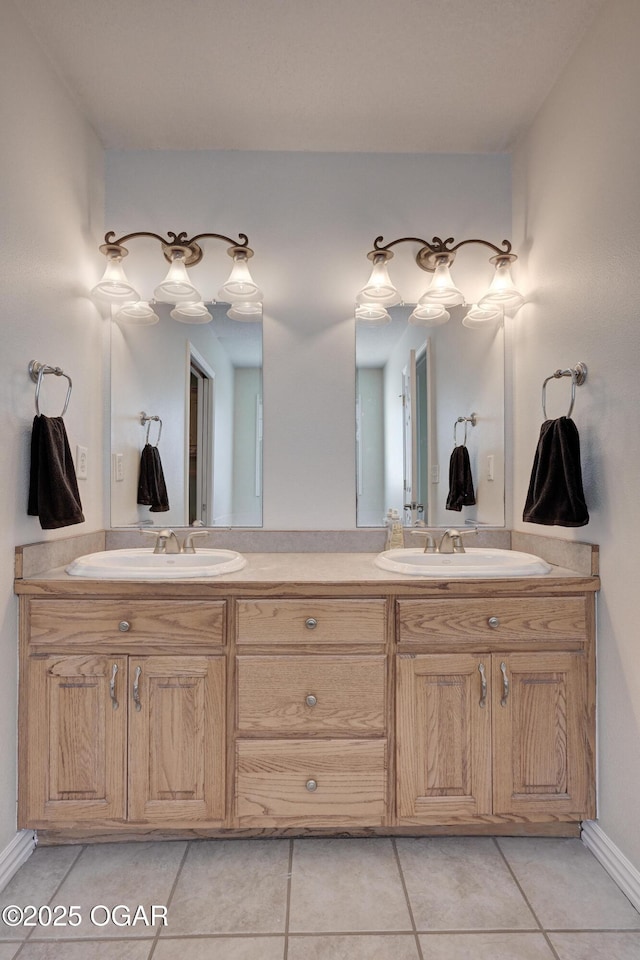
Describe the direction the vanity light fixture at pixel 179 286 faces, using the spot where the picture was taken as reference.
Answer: facing the viewer

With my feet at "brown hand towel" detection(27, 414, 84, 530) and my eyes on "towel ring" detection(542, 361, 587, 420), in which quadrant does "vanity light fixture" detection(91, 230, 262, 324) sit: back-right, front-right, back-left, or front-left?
front-left

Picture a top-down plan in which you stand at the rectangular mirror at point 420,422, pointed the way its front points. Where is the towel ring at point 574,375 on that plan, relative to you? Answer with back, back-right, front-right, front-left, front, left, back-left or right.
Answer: front-left

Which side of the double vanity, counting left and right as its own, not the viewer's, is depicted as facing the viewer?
front

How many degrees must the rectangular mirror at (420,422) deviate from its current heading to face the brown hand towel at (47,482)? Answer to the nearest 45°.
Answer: approximately 45° to its right

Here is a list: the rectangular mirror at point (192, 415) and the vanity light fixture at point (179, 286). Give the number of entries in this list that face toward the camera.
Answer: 2

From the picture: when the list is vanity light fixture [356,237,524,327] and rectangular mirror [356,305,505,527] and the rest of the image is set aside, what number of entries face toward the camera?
2

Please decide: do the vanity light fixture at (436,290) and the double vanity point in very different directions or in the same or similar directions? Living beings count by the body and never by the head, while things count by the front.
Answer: same or similar directions

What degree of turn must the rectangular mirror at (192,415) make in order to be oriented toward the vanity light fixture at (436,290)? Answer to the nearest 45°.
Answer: approximately 90° to its left

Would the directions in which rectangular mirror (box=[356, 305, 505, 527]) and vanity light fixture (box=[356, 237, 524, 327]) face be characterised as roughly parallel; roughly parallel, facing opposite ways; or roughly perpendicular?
roughly parallel
